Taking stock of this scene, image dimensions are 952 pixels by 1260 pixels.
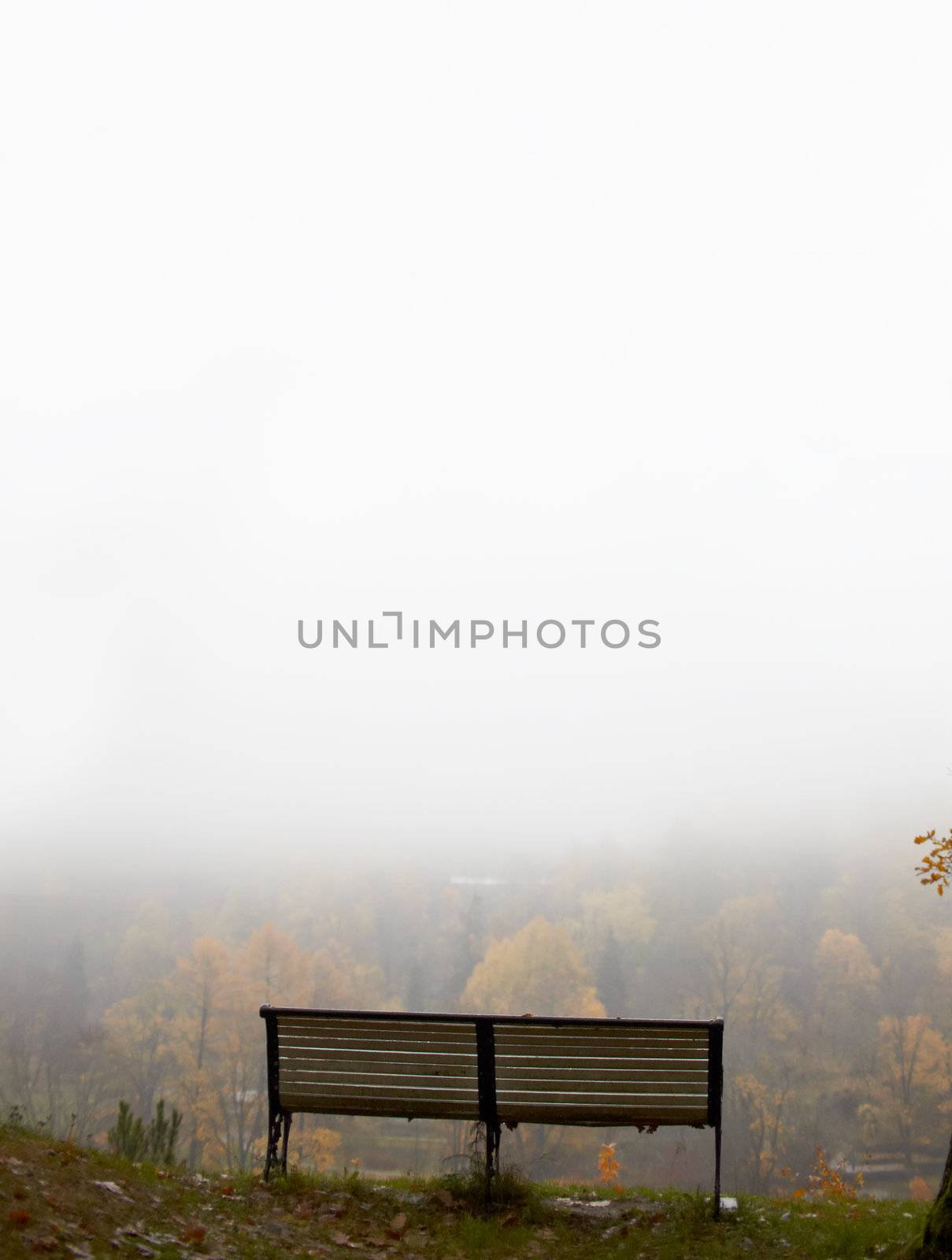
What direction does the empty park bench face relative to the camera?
away from the camera

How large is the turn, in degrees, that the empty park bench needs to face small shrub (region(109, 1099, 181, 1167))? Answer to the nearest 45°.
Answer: approximately 45° to its left
